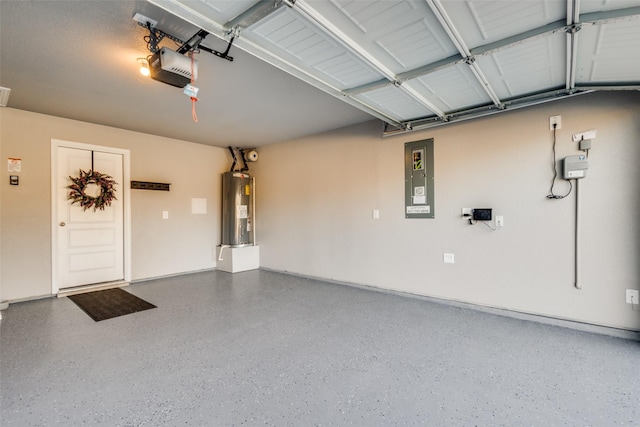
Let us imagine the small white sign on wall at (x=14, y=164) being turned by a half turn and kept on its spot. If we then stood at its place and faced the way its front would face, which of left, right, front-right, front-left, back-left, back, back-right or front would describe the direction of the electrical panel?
back-right

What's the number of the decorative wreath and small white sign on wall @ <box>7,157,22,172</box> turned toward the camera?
2

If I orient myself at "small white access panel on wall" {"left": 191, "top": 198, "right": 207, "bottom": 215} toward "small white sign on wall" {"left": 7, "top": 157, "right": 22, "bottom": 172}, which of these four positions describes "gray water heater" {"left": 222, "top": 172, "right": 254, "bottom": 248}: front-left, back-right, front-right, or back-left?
back-left

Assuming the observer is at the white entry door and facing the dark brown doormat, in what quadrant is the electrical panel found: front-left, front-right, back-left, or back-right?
front-left

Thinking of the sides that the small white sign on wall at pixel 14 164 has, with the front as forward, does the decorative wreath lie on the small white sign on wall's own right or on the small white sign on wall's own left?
on the small white sign on wall's own left

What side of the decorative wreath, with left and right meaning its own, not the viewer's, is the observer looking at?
front

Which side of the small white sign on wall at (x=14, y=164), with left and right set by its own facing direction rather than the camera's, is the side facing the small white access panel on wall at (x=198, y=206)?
left

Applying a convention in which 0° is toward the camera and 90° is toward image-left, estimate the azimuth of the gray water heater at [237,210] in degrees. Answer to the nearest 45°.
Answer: approximately 315°

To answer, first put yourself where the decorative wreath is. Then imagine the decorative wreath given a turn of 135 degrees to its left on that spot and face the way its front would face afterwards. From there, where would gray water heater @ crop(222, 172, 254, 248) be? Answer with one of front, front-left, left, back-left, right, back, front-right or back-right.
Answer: front-right

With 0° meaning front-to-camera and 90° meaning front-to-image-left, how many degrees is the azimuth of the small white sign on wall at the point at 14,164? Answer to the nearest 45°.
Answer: approximately 0°

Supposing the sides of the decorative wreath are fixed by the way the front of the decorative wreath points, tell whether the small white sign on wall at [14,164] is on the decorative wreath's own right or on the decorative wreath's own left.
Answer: on the decorative wreath's own right

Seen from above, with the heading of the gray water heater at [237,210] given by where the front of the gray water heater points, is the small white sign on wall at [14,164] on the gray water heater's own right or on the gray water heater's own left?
on the gray water heater's own right

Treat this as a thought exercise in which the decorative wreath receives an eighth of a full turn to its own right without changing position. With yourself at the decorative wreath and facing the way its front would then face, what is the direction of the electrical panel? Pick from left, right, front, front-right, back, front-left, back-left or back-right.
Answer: left
